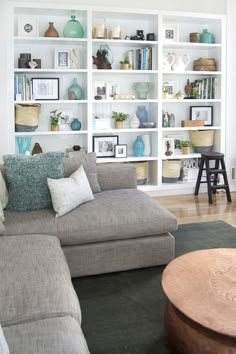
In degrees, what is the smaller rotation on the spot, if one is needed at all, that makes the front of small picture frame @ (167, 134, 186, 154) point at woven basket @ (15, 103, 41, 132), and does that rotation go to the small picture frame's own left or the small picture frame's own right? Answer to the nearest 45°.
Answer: approximately 45° to the small picture frame's own right

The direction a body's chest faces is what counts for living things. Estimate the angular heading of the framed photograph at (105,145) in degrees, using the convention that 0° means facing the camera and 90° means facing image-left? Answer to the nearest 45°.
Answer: approximately 0°

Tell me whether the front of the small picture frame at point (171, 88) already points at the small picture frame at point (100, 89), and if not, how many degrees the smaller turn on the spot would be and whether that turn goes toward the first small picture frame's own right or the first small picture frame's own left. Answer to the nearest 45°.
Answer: approximately 45° to the first small picture frame's own right

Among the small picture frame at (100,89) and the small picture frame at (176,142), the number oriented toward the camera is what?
2

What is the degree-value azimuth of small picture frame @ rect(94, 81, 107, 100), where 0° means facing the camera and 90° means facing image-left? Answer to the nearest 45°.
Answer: approximately 0°

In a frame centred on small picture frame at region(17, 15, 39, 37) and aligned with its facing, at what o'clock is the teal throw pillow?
The teal throw pillow is roughly at 12 o'clock from the small picture frame.
